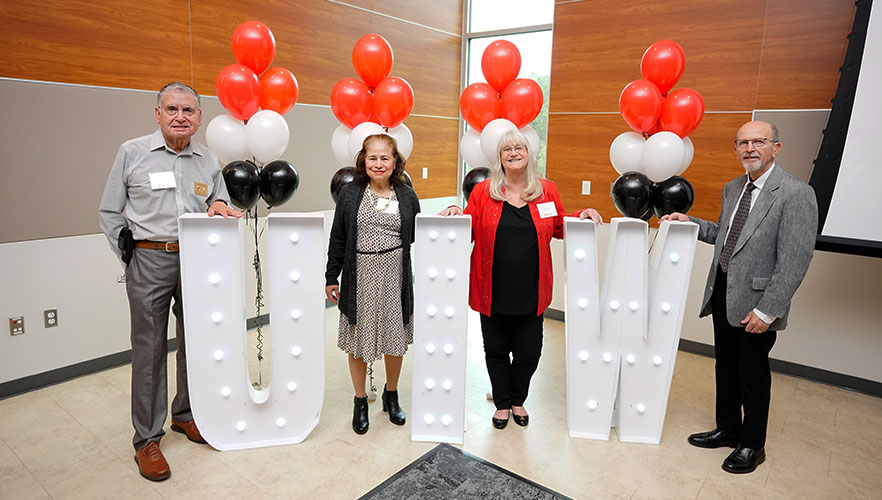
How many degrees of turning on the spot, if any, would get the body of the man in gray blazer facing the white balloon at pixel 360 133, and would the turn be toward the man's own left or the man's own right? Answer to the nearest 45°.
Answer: approximately 45° to the man's own right

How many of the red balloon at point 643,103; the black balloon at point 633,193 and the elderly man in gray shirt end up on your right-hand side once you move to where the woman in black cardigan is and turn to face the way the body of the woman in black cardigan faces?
1

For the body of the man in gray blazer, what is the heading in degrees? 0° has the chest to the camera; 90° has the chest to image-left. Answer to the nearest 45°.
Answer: approximately 45°

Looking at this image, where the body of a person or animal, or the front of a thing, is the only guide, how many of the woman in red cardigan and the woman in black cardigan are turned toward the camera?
2

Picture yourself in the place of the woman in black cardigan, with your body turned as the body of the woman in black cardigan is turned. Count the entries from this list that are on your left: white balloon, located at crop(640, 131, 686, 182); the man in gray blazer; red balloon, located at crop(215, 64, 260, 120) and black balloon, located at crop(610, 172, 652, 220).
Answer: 3

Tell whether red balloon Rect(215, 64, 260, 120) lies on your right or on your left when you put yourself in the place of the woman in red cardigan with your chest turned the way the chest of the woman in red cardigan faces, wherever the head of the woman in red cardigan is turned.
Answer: on your right

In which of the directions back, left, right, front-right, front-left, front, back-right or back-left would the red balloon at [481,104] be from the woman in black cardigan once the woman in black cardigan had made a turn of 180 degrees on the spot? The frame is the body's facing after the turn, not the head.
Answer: front-right

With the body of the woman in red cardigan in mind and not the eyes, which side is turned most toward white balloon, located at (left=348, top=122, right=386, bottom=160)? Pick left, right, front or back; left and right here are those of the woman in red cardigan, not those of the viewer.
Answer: right

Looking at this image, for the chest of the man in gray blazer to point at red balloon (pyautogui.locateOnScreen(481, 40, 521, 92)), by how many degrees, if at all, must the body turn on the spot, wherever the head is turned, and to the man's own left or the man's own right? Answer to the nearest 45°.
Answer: approximately 45° to the man's own right

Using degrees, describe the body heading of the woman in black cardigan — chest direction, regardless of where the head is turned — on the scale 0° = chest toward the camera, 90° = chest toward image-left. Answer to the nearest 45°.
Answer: approximately 0°
